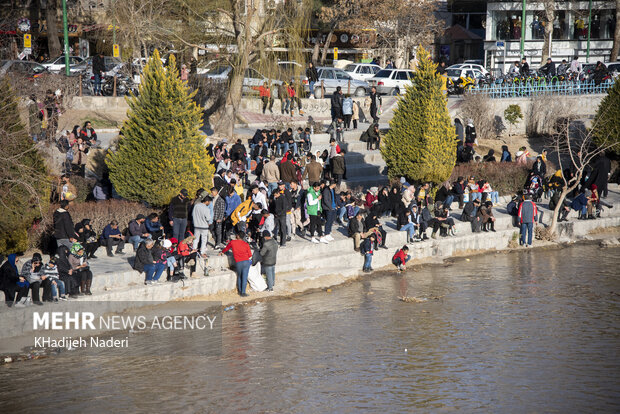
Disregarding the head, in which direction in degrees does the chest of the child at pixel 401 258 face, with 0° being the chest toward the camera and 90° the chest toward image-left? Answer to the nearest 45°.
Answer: approximately 315°

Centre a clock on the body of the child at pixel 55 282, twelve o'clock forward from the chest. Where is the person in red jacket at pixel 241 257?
The person in red jacket is roughly at 10 o'clock from the child.

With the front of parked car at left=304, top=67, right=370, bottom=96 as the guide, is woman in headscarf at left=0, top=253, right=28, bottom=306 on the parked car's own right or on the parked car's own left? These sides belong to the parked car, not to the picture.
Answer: on the parked car's own right

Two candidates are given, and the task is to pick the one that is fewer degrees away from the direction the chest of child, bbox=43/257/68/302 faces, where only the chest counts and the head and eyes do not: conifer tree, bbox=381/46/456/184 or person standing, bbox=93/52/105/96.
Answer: the conifer tree

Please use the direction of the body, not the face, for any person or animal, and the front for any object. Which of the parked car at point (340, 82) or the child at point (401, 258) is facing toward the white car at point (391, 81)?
the parked car

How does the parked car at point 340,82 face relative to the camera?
to the viewer's right

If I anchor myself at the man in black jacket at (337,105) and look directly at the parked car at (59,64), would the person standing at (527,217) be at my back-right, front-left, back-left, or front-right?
back-left
